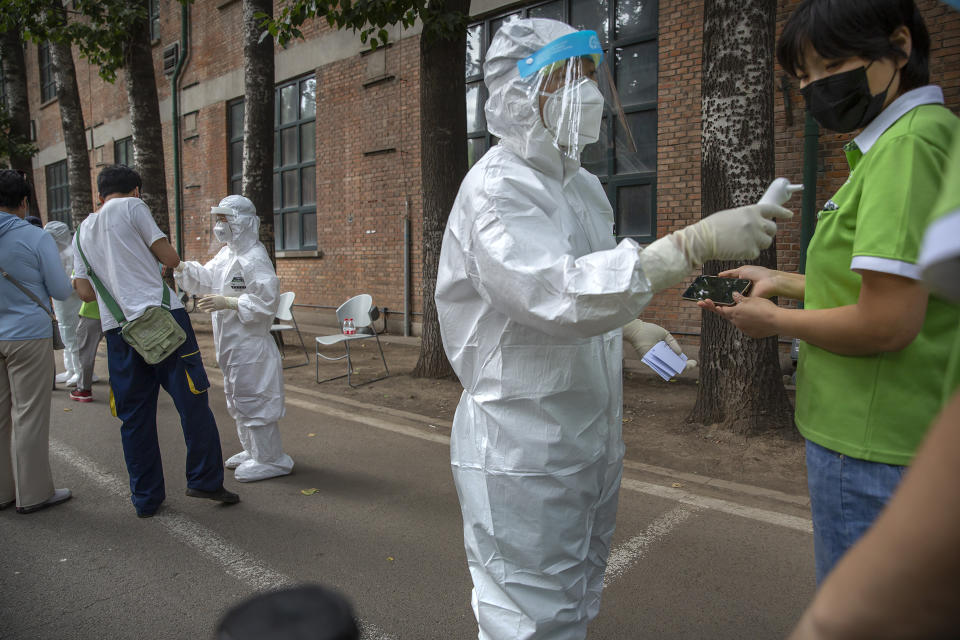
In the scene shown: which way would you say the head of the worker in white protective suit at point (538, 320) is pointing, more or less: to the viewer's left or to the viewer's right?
to the viewer's right

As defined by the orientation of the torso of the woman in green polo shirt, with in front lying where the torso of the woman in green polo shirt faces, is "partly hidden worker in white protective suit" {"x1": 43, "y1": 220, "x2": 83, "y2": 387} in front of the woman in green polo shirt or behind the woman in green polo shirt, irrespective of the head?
in front

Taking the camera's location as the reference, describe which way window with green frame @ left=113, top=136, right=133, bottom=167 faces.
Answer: facing the viewer and to the left of the viewer

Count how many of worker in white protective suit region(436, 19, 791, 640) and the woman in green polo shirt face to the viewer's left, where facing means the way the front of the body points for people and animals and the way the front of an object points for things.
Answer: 1

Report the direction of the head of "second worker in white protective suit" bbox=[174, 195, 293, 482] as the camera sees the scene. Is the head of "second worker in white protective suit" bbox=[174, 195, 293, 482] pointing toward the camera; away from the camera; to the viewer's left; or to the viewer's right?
to the viewer's left

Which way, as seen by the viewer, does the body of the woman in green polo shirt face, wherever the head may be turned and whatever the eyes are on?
to the viewer's left

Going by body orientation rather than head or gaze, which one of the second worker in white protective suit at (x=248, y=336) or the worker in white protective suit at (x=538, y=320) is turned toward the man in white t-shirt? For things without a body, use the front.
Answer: the second worker in white protective suit

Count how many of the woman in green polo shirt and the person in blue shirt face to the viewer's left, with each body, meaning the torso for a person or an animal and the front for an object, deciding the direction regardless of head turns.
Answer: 1

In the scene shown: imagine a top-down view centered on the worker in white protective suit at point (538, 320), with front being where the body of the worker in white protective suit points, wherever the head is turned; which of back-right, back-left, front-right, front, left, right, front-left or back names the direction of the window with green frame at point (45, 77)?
back-left

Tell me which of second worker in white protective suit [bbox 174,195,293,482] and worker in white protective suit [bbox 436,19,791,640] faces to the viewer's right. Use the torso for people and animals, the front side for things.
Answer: the worker in white protective suit

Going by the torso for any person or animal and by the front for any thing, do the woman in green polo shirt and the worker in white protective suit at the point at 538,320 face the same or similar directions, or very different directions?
very different directions

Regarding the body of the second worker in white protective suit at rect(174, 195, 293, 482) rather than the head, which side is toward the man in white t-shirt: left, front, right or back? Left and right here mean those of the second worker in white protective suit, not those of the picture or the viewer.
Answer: front

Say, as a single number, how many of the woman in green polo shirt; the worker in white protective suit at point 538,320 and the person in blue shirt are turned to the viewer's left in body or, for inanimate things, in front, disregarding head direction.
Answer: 1

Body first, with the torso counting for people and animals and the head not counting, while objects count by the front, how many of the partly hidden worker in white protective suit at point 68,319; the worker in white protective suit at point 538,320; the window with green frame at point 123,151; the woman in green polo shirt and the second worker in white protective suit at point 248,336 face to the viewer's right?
1

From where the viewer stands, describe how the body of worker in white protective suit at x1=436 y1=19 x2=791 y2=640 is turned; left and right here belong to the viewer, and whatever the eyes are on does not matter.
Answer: facing to the right of the viewer
